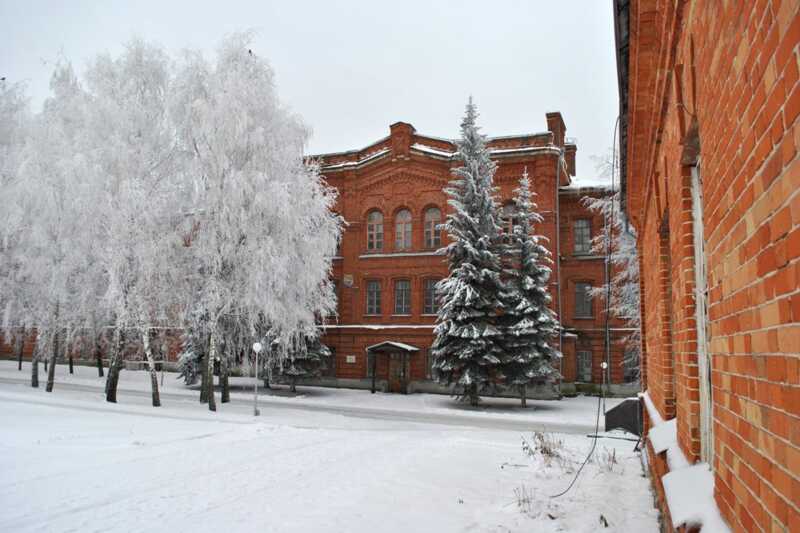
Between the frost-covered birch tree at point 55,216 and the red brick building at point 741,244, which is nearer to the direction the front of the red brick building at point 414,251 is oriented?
the red brick building

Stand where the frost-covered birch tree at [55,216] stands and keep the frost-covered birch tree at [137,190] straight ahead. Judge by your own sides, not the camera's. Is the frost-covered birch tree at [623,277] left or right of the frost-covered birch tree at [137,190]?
left

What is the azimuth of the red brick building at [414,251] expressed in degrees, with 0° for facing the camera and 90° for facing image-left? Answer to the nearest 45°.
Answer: approximately 0°

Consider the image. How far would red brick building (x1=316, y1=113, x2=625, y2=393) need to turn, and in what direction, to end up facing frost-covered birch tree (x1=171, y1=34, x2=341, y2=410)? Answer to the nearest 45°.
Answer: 0° — it already faces it

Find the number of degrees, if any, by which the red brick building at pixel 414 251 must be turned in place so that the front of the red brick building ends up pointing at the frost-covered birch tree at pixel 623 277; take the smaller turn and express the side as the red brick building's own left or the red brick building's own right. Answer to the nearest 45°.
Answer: approximately 45° to the red brick building's own left

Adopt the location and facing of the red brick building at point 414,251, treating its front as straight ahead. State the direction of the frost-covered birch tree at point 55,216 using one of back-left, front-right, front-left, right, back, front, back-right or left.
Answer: front-right

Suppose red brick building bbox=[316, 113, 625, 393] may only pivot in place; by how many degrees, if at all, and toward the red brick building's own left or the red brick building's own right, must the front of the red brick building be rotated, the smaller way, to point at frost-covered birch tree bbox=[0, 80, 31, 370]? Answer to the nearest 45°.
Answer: approximately 45° to the red brick building's own right

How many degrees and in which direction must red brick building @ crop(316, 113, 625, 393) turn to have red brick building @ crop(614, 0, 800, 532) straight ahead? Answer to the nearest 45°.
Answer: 0° — it already faces it
